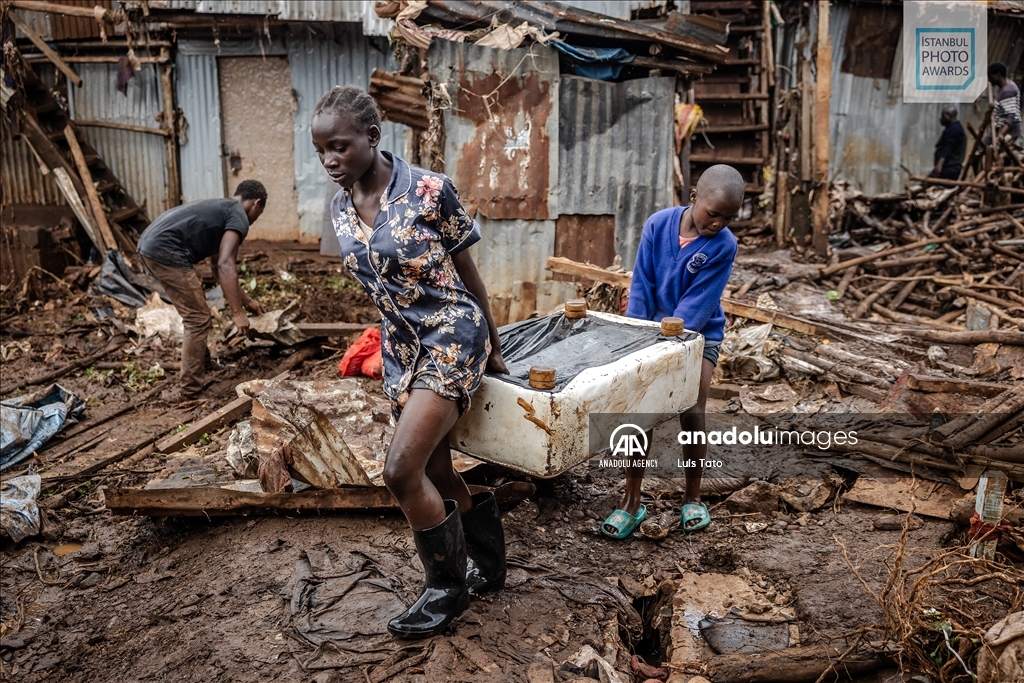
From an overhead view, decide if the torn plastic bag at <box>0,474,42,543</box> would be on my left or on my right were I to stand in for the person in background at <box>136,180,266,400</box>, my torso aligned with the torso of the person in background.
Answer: on my right

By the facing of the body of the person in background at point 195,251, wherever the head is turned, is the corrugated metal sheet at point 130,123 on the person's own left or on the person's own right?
on the person's own left

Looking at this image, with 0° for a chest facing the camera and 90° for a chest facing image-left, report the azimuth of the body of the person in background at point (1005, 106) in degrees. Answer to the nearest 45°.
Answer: approximately 90°

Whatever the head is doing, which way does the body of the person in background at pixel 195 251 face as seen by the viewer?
to the viewer's right

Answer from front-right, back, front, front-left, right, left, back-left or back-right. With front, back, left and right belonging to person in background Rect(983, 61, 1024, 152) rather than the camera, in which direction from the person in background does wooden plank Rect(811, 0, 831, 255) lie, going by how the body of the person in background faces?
front-left

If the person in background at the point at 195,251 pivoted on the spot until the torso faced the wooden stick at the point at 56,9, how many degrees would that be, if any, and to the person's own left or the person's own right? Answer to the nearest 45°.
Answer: approximately 90° to the person's own left

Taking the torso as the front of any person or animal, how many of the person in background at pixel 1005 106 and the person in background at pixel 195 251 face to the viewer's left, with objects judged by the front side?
1

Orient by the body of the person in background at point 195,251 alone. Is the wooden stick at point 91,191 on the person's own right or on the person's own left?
on the person's own left

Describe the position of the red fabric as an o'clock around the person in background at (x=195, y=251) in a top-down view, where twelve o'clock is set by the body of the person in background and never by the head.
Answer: The red fabric is roughly at 1 o'clock from the person in background.

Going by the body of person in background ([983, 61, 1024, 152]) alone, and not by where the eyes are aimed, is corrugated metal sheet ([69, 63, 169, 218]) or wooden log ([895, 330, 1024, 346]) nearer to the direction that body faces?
the corrugated metal sheet

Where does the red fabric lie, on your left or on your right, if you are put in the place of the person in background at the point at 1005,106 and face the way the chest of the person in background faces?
on your left
